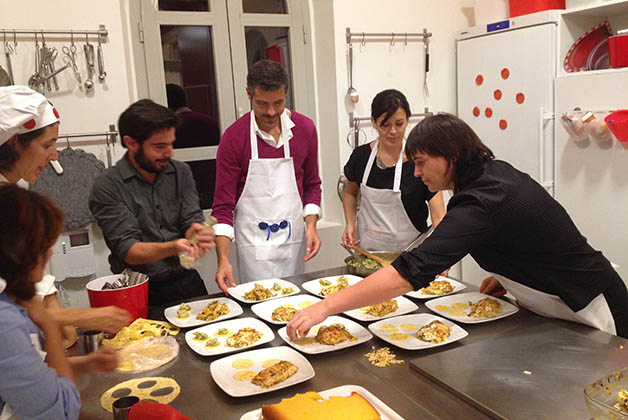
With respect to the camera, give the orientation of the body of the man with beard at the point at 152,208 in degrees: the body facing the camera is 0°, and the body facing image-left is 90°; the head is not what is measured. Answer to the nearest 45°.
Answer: approximately 315°

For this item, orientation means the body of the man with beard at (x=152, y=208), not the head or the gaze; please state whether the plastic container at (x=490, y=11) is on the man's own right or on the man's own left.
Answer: on the man's own left

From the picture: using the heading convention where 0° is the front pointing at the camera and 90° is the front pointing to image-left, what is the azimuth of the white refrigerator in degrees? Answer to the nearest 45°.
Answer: approximately 45°

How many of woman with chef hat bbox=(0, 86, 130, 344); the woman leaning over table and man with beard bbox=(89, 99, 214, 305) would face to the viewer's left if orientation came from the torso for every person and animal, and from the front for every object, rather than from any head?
1

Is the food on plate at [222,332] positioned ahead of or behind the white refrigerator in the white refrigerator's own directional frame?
ahead

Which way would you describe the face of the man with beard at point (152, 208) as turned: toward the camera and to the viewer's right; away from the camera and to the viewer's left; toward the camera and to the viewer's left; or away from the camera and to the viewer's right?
toward the camera and to the viewer's right

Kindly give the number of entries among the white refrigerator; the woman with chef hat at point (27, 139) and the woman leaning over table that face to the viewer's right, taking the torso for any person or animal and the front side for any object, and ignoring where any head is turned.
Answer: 1

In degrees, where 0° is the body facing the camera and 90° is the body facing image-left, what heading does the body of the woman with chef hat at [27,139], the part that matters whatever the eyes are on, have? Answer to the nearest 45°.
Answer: approximately 270°

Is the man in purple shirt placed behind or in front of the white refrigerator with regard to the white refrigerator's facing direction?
in front

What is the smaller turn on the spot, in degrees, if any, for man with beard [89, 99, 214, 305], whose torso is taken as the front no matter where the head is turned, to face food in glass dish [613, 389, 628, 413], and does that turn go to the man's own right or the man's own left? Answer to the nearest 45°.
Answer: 0° — they already face it

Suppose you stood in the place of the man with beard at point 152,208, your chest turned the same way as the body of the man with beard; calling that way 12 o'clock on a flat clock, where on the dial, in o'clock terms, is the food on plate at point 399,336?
The food on plate is roughly at 12 o'clock from the man with beard.

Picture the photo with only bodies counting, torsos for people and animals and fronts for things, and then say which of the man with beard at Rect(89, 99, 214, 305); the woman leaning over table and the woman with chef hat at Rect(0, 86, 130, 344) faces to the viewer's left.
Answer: the woman leaning over table

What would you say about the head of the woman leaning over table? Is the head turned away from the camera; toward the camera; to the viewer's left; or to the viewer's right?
to the viewer's left
